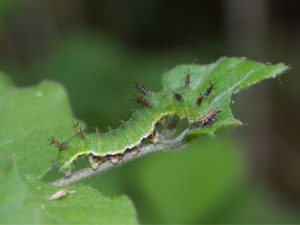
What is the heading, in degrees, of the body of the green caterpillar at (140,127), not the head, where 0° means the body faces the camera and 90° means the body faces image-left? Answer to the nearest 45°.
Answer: approximately 270°
